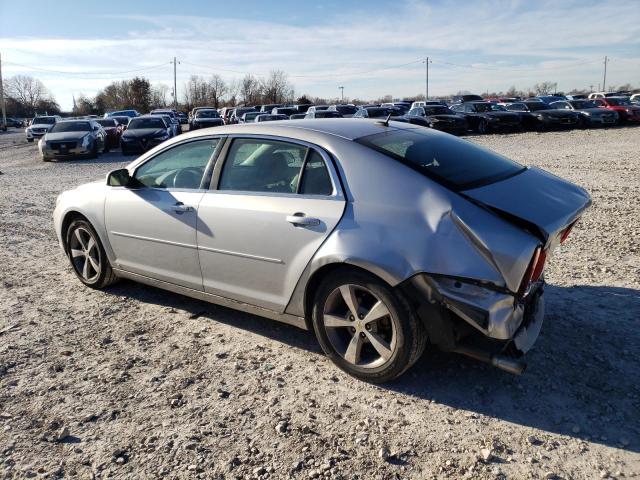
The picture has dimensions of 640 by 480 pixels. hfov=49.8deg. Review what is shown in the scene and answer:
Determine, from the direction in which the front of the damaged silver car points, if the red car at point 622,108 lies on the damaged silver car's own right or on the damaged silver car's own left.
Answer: on the damaged silver car's own right

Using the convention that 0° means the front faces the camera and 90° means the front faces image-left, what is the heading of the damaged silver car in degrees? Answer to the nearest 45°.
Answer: approximately 135°
